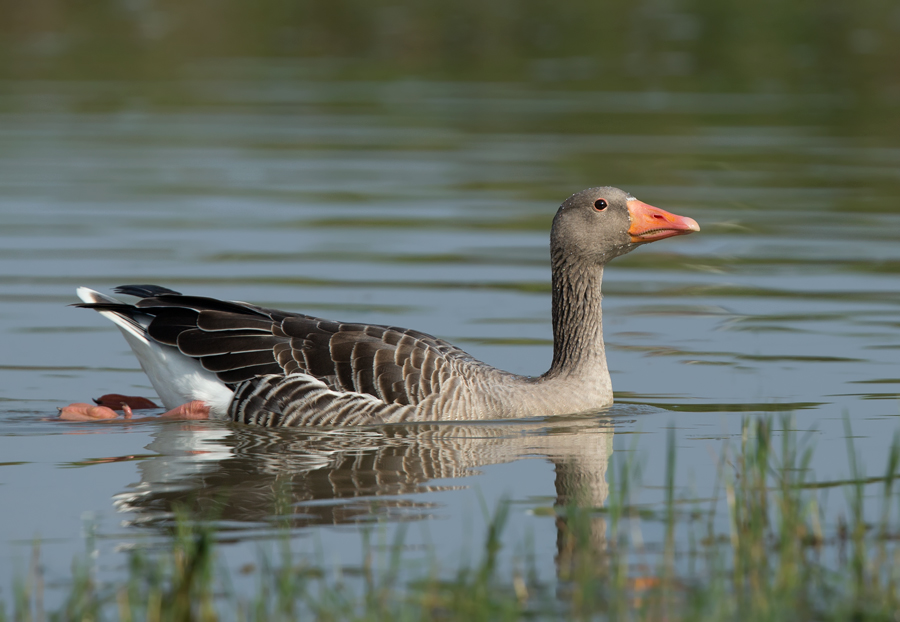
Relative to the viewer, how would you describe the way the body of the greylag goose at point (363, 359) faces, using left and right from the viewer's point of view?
facing to the right of the viewer
